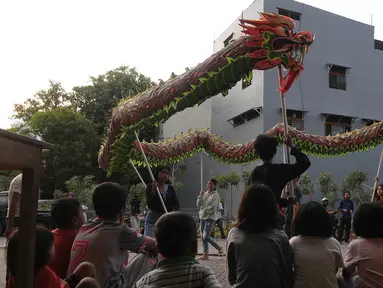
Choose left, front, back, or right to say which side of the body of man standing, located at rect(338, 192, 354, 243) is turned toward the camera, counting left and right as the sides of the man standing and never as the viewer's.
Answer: front

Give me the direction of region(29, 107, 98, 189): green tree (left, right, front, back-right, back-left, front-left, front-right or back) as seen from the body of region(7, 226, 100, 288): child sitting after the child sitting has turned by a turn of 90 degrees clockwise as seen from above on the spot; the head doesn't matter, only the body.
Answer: back-left

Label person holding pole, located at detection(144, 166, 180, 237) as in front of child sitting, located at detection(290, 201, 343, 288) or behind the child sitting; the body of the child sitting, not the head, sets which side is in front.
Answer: in front

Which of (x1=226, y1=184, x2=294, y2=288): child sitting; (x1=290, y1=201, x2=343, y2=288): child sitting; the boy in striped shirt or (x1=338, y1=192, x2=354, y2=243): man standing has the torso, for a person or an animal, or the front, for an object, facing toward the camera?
the man standing

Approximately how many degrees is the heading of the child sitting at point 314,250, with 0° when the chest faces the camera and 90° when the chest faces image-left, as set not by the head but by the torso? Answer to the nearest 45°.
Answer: approximately 180°

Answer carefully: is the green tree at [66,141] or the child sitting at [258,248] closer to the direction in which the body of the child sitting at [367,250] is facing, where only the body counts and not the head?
the green tree

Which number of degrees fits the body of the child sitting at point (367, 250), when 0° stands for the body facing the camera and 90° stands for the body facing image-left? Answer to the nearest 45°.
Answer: approximately 180°

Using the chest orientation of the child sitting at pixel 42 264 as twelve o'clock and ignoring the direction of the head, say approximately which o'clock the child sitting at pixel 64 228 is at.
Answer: the child sitting at pixel 64 228 is roughly at 11 o'clock from the child sitting at pixel 42 264.

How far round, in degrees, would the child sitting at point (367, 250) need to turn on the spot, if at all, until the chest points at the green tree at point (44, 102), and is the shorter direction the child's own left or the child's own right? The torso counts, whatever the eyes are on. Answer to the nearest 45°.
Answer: approximately 45° to the child's own left

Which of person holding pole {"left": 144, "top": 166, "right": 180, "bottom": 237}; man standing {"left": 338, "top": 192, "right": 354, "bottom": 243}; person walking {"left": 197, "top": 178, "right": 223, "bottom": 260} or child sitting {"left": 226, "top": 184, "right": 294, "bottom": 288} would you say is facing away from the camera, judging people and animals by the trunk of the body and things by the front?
the child sitting

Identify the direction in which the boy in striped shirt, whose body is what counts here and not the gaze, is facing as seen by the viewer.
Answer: away from the camera

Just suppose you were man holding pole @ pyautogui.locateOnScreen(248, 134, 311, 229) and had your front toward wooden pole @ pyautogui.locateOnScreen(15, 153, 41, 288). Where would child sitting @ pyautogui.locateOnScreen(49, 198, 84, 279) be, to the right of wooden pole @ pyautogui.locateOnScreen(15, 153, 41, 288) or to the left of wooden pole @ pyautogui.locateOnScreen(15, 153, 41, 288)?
right

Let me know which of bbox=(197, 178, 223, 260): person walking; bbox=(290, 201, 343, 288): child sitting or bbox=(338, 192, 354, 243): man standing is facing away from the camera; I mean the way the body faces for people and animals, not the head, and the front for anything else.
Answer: the child sitting

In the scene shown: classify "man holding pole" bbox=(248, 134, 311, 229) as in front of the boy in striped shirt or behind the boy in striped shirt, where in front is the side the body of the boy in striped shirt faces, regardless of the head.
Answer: in front

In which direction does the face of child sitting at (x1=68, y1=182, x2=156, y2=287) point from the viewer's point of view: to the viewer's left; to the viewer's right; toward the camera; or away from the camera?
away from the camera

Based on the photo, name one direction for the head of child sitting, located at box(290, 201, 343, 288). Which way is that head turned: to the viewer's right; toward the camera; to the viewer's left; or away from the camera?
away from the camera

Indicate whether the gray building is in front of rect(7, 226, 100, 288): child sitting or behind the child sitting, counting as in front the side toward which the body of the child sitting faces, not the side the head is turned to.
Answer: in front

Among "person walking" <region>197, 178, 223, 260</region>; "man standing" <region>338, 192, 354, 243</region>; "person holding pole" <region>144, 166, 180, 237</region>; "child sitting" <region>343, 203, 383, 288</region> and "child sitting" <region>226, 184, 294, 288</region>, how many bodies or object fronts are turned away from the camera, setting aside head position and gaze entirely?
2
